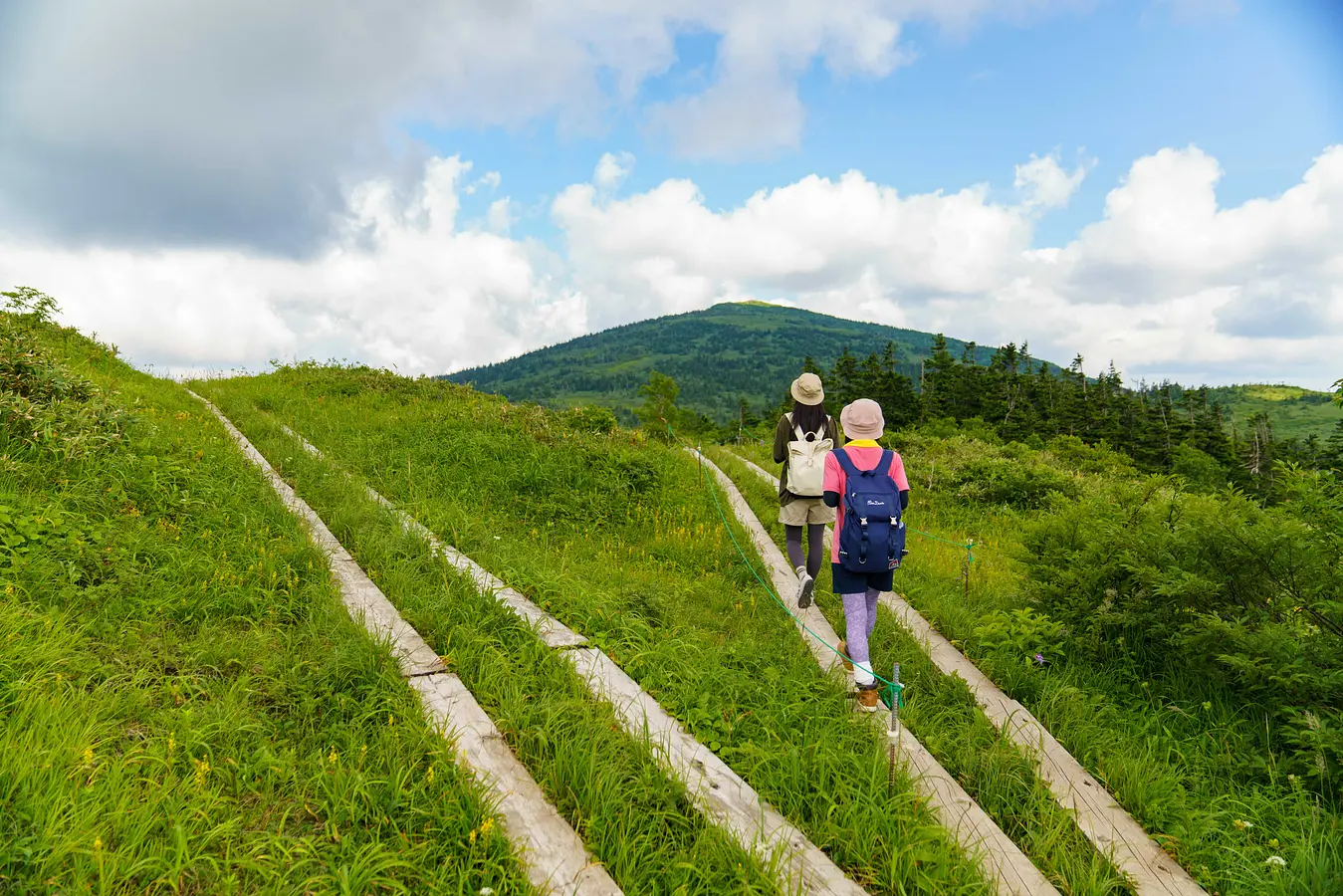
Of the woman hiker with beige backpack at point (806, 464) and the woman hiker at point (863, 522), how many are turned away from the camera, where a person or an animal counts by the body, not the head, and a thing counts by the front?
2

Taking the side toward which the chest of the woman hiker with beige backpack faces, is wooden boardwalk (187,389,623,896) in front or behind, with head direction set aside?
behind

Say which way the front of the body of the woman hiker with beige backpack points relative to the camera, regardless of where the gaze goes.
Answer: away from the camera

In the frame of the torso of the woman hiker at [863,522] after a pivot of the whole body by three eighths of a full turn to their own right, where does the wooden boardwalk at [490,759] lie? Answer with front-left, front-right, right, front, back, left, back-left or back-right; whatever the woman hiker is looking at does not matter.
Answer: right

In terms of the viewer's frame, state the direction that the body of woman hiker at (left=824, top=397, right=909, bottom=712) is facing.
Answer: away from the camera
